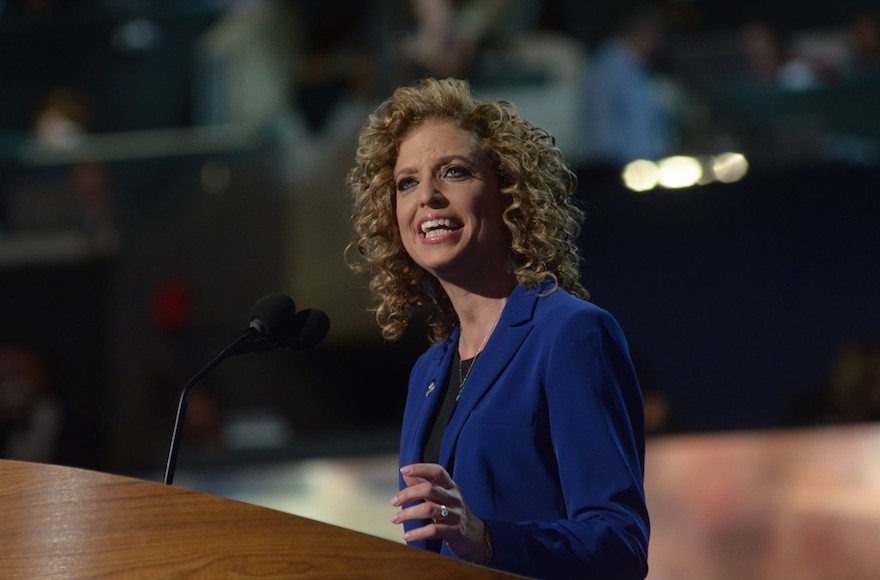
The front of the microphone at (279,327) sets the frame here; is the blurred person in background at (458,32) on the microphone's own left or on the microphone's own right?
on the microphone's own left

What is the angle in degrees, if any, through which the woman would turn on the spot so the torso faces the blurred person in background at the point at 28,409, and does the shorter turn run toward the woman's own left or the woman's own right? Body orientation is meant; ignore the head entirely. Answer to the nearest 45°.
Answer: approximately 90° to the woman's own right

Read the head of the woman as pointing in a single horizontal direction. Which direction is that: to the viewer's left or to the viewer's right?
to the viewer's left

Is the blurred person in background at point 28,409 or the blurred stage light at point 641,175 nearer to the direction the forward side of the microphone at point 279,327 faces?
the blurred stage light

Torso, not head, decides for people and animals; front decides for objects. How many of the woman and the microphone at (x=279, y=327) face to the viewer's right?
1

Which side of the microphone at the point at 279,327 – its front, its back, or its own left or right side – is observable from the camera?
right

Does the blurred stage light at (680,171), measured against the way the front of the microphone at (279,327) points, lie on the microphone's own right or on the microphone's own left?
on the microphone's own left

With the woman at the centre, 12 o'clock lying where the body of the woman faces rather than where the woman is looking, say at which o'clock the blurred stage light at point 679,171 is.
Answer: The blurred stage light is roughly at 5 o'clock from the woman.

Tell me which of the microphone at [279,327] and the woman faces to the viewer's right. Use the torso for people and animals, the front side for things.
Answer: the microphone

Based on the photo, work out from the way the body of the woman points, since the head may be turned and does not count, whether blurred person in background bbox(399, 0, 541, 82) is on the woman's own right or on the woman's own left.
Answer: on the woman's own right

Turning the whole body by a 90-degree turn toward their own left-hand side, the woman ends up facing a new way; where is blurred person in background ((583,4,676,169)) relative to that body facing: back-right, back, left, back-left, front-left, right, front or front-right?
back-left

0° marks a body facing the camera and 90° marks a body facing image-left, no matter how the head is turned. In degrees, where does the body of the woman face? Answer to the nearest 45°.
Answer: approximately 45°

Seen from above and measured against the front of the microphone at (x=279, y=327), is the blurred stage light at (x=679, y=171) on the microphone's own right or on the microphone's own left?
on the microphone's own left
